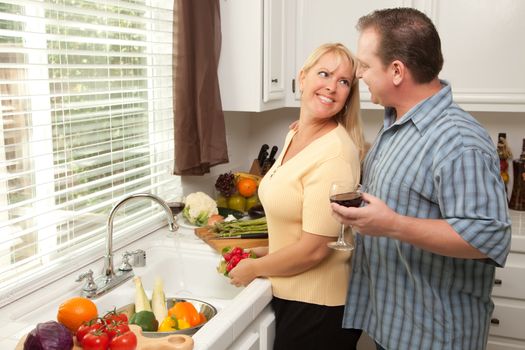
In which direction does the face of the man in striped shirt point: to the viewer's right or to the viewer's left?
to the viewer's left

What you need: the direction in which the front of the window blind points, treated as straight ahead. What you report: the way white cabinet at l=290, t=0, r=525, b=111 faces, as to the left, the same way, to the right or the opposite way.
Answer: to the right

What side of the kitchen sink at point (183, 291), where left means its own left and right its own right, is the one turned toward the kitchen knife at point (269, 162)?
left

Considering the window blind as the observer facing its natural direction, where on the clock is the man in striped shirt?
The man in striped shirt is roughly at 12 o'clock from the window blind.

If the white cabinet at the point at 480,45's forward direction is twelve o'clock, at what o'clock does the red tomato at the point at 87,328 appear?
The red tomato is roughly at 1 o'clock from the white cabinet.

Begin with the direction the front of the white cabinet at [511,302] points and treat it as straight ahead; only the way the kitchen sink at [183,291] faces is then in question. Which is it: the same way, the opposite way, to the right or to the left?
to the left

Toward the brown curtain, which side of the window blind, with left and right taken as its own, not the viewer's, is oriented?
left

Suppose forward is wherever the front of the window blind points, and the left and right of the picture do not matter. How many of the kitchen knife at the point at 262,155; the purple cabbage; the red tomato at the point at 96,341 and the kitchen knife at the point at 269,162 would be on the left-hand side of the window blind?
2

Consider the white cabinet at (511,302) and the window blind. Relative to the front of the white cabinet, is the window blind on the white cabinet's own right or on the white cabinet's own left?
on the white cabinet's own right
